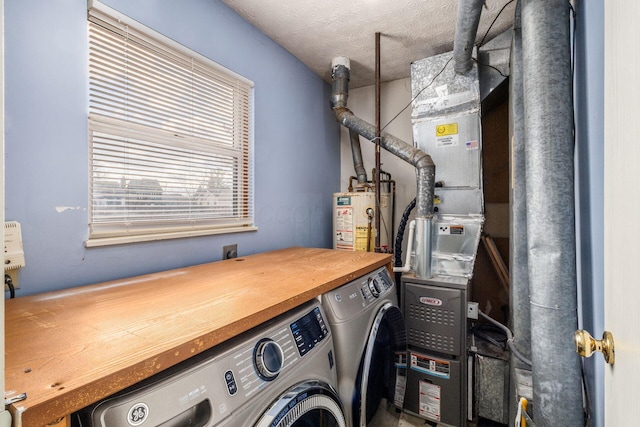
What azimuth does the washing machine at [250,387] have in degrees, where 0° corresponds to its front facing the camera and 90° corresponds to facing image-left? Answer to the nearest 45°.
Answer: approximately 315°

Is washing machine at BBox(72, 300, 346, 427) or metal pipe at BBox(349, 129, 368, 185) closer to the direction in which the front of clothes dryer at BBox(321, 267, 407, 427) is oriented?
the washing machine

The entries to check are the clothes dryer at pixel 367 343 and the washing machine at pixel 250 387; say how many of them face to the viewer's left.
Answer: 0

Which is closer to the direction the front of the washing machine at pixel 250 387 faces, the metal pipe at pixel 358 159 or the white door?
the white door

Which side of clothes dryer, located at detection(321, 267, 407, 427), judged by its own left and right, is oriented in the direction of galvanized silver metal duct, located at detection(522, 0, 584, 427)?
front

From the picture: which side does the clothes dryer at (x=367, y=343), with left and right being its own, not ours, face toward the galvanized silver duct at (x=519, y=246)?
left

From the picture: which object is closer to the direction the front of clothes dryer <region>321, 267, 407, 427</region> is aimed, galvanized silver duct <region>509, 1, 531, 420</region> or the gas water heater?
the galvanized silver duct

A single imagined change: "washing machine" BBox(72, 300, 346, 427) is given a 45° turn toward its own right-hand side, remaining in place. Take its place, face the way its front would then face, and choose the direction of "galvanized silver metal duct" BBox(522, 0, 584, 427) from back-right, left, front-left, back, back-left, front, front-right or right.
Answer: left

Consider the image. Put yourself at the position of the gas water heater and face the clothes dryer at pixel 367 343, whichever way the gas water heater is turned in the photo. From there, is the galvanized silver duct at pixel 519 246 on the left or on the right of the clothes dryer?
left

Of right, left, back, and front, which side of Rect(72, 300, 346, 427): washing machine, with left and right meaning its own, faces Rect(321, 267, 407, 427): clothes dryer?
left

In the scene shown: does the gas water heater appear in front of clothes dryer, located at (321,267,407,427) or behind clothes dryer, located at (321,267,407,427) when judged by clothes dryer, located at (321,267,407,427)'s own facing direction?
behind

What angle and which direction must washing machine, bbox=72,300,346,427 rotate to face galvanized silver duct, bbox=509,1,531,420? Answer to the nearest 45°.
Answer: approximately 45° to its left
